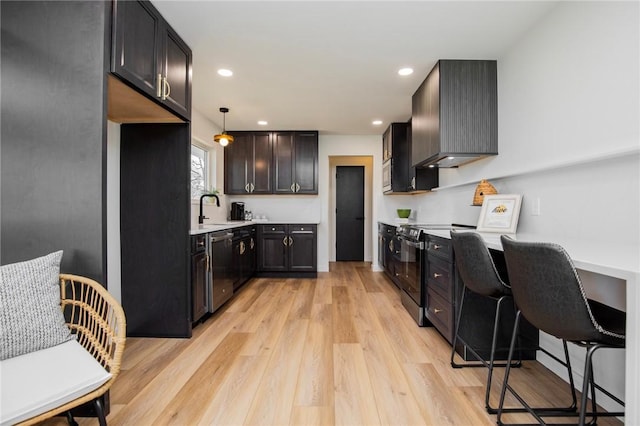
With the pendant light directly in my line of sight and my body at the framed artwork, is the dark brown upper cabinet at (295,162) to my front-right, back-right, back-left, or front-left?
front-right

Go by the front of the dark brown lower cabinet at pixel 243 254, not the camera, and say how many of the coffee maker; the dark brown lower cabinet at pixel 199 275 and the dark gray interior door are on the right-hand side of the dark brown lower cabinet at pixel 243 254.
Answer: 1

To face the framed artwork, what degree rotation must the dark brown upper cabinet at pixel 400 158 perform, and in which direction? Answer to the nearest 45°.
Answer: approximately 90° to its left

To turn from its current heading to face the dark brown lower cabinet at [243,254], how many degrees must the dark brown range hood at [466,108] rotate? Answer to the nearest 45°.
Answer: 0° — it already faces it

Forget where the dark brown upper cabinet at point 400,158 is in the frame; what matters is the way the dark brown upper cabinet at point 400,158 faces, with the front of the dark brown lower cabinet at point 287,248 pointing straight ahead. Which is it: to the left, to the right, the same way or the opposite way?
to the right

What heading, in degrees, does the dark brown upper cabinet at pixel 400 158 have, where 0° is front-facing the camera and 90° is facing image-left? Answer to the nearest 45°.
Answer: approximately 90°

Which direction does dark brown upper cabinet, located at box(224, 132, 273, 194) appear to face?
toward the camera

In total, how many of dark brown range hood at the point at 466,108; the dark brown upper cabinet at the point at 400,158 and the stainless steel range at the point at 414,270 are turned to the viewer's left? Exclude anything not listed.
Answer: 3

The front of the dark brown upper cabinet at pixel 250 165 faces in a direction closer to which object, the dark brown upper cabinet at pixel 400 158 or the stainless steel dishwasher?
the stainless steel dishwasher

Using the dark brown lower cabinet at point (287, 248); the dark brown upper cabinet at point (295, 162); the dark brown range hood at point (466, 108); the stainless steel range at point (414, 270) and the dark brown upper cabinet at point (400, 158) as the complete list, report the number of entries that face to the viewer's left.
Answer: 3

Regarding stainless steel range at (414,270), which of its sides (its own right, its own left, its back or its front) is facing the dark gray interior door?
right

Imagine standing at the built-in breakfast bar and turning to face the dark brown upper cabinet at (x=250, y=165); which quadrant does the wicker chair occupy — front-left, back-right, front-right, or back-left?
front-left

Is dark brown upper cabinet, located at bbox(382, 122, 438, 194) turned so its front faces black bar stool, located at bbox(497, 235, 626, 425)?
no

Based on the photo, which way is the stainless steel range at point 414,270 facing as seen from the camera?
to the viewer's left

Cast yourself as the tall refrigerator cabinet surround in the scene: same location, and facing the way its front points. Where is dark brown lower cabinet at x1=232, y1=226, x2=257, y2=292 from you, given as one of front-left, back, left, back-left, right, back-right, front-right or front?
front-left
